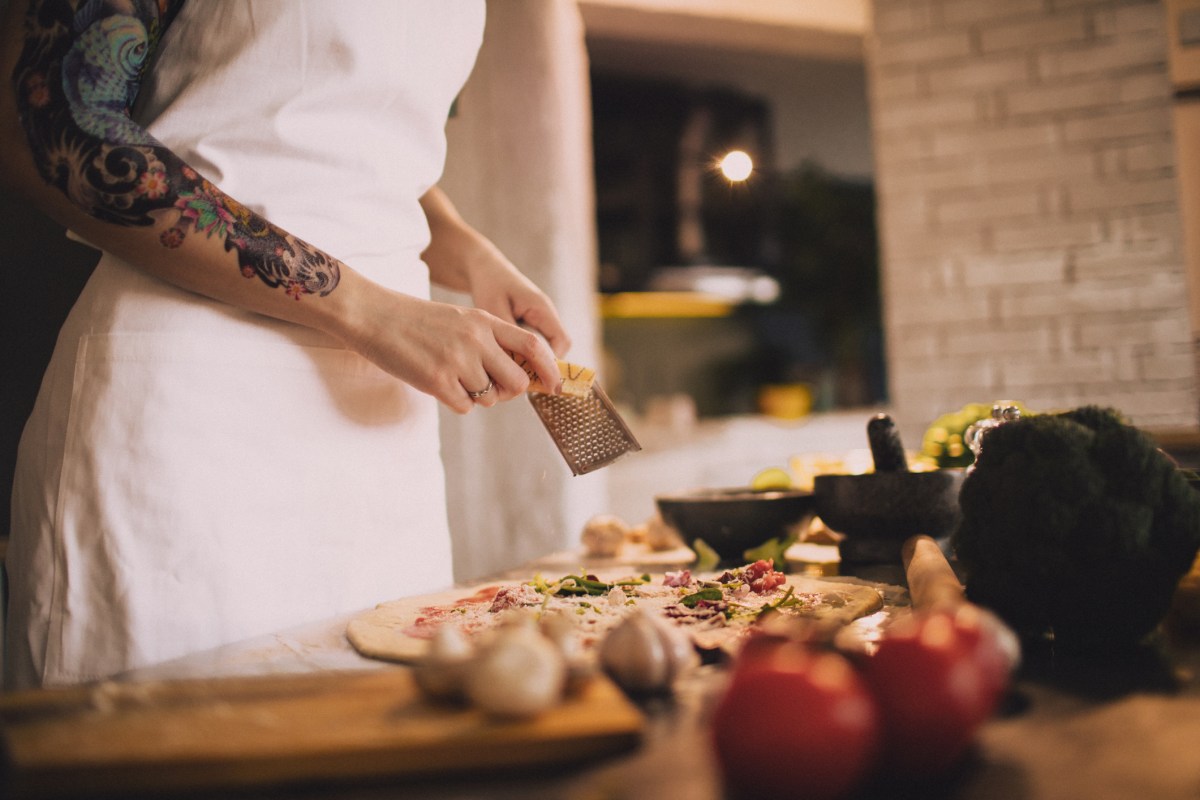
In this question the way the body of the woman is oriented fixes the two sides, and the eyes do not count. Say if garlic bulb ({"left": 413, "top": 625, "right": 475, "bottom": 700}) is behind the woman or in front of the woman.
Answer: in front

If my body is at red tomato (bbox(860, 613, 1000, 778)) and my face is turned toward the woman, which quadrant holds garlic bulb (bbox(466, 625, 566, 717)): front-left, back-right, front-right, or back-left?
front-left

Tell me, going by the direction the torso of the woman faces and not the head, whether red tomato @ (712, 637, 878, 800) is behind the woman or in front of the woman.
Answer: in front

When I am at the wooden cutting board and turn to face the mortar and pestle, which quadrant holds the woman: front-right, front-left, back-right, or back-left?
front-left

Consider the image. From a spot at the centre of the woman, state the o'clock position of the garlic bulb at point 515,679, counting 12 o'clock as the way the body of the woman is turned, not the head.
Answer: The garlic bulb is roughly at 1 o'clock from the woman.

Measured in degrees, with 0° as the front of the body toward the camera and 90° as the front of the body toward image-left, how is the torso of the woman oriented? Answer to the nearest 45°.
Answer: approximately 315°

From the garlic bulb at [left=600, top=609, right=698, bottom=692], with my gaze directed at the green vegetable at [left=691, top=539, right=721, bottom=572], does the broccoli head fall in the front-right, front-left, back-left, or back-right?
front-right

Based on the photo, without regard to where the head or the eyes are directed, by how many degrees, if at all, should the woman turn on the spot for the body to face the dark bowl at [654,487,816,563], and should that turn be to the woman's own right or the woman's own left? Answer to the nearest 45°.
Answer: approximately 45° to the woman's own left

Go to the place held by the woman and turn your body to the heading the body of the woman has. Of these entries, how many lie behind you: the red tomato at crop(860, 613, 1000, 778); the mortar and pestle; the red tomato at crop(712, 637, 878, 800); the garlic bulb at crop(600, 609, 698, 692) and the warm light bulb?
0

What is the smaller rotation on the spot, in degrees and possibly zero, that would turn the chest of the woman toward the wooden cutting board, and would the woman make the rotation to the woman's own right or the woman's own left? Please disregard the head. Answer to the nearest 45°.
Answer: approximately 45° to the woman's own right

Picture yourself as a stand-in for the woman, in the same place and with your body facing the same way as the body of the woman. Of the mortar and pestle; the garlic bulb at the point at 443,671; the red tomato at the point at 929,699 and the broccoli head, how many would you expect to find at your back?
0

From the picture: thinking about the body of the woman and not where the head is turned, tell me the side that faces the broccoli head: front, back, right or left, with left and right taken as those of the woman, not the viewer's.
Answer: front
